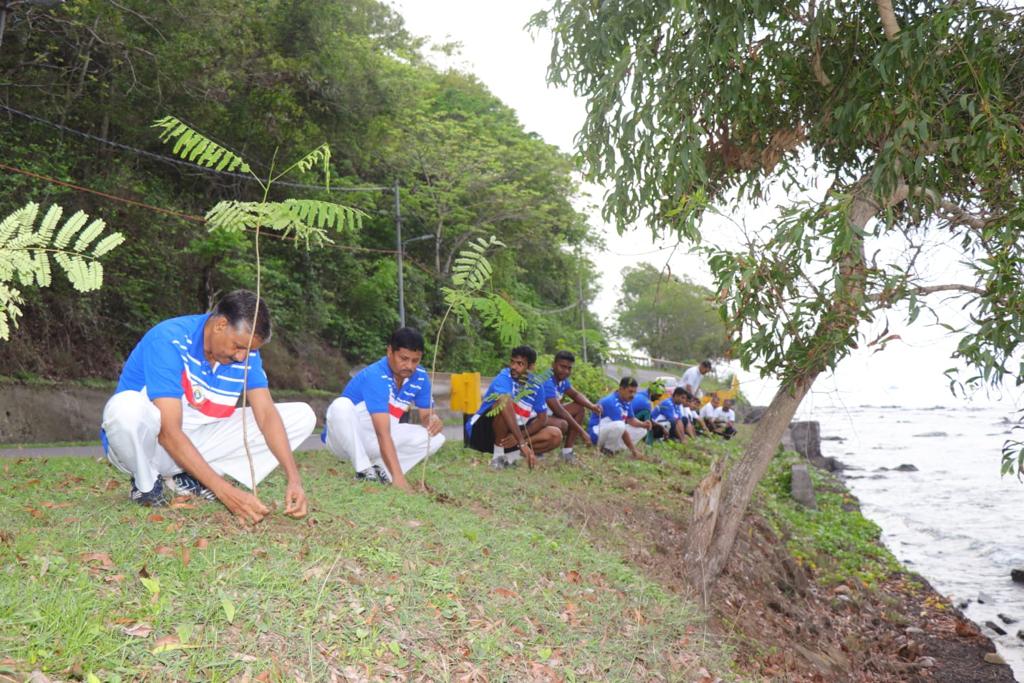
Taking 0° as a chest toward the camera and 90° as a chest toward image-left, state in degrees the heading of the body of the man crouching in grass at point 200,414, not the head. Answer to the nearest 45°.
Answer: approximately 315°

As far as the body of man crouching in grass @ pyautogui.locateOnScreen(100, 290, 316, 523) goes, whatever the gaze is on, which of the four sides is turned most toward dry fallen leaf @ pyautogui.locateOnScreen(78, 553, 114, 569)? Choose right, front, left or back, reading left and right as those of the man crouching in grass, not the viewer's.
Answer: right

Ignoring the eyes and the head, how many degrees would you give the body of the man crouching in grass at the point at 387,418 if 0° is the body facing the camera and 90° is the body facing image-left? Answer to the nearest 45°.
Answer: approximately 315°

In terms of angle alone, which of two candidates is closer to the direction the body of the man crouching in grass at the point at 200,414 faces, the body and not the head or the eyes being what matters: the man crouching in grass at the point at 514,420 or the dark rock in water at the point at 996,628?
the dark rock in water

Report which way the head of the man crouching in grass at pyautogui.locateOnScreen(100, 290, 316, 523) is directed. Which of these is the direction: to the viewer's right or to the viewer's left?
to the viewer's right

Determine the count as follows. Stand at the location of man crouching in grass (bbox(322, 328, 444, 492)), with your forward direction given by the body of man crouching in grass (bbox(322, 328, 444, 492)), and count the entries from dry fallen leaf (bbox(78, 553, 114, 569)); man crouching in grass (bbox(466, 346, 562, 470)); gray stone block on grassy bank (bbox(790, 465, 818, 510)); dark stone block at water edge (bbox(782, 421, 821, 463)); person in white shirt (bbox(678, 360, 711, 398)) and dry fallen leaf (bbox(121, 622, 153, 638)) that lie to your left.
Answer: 4

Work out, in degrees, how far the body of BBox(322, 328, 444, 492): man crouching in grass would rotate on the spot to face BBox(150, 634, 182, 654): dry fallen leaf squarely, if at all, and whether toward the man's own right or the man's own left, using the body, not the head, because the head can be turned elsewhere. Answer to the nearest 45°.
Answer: approximately 45° to the man's own right

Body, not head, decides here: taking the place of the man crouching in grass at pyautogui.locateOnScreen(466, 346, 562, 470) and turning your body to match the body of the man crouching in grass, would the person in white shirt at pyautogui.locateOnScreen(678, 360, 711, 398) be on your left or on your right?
on your left

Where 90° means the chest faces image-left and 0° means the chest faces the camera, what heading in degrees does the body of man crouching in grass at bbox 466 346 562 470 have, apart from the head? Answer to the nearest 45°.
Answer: approximately 315°

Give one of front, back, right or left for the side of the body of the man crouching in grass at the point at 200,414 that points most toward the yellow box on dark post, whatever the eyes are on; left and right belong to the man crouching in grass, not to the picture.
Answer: left

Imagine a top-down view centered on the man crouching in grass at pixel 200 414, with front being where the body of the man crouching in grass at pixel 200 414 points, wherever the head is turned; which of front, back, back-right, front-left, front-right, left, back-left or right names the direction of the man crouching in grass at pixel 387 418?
left

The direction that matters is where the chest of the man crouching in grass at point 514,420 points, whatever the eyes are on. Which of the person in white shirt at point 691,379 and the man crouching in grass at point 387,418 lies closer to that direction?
the man crouching in grass

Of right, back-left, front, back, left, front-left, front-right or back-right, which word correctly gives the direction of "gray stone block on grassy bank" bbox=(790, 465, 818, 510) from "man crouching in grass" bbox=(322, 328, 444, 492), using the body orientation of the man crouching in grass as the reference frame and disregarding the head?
left
